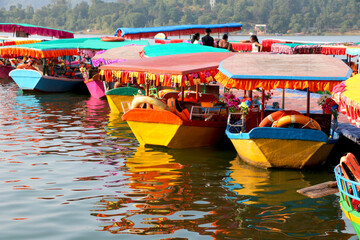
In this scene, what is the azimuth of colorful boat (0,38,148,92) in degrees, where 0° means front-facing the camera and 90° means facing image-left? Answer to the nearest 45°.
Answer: approximately 45°

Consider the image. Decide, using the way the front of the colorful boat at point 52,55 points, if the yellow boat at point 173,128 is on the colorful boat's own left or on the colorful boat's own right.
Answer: on the colorful boat's own left

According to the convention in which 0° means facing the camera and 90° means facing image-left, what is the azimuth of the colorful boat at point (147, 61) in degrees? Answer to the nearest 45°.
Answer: approximately 45°

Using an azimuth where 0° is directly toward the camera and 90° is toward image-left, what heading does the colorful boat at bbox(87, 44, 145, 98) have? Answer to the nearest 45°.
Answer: approximately 45°

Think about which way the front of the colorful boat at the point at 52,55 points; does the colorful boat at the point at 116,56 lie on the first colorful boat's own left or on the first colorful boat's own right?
on the first colorful boat's own left
